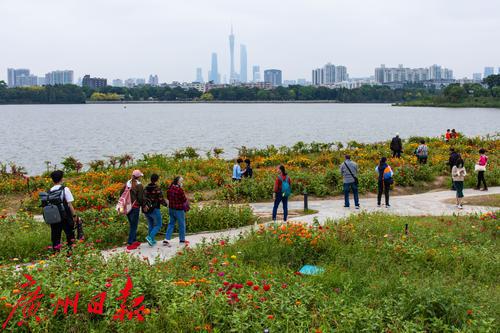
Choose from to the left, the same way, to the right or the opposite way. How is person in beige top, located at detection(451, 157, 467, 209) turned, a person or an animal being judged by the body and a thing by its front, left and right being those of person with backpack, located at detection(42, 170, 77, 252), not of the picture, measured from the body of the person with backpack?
the opposite way

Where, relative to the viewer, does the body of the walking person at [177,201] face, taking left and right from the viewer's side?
facing to the right of the viewer

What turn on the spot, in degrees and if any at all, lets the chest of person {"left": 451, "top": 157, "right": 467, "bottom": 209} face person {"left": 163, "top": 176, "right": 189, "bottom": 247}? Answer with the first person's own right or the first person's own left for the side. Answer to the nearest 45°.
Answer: approximately 45° to the first person's own right

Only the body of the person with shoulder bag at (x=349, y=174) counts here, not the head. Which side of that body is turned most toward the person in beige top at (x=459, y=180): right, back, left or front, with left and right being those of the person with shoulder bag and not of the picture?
right

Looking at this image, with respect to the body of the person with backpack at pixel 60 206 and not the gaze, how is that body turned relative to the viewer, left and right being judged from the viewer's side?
facing away from the viewer and to the right of the viewer

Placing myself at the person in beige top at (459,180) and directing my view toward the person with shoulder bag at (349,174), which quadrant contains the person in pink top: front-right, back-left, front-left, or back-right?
back-right

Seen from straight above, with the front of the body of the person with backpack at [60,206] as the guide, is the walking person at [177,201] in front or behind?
in front

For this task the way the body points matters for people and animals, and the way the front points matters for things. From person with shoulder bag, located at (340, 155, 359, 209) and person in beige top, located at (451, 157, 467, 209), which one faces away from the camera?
the person with shoulder bag

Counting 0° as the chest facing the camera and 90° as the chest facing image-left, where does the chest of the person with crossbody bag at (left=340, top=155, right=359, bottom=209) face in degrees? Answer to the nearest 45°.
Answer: approximately 180°
